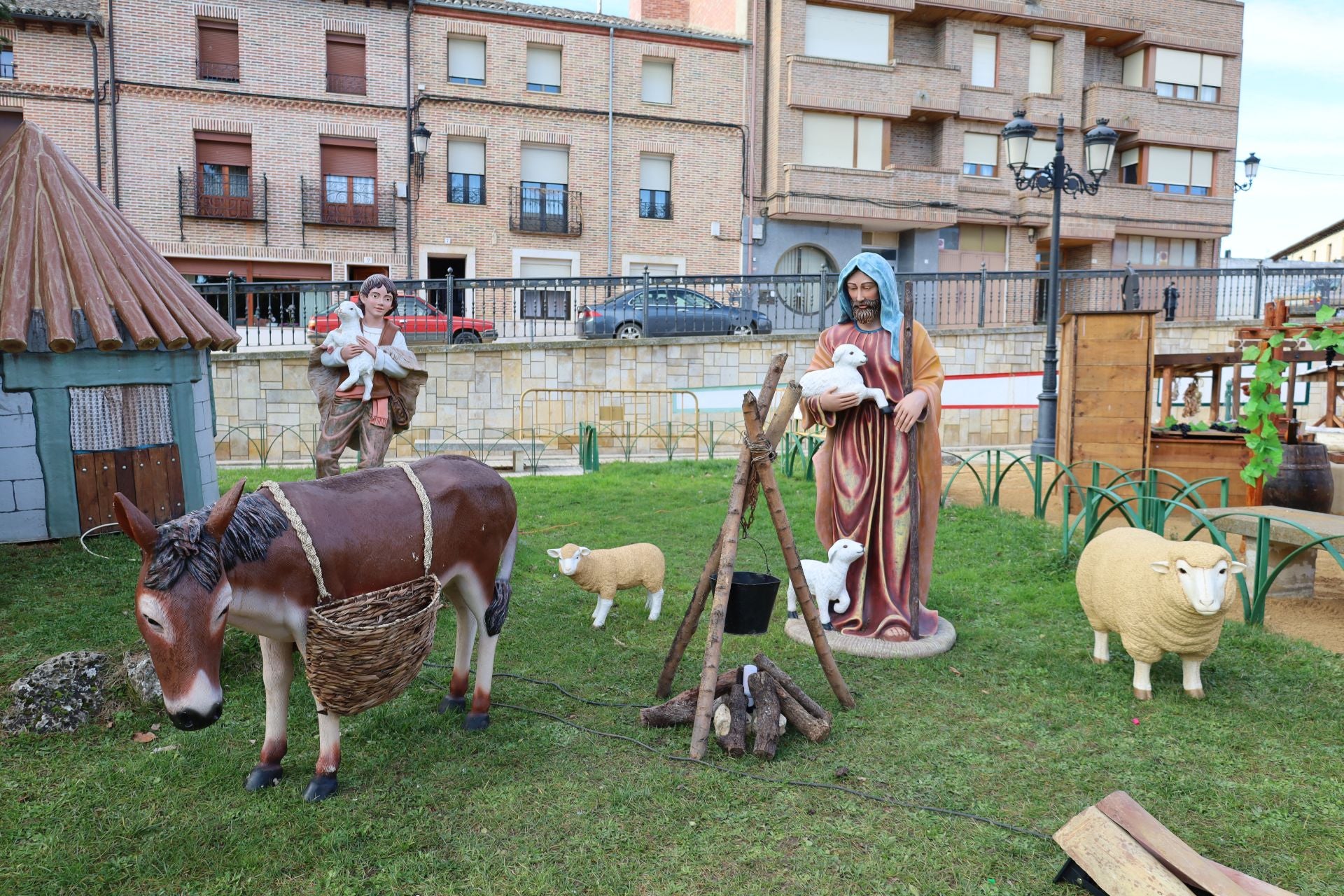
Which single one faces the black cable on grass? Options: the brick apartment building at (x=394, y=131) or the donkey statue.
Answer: the brick apartment building

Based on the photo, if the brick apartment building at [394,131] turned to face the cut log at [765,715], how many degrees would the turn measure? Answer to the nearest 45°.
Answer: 0° — it already faces it

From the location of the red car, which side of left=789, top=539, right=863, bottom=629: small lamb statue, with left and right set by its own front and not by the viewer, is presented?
back

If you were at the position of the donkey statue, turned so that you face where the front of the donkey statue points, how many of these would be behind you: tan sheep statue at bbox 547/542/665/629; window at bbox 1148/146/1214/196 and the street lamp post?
3

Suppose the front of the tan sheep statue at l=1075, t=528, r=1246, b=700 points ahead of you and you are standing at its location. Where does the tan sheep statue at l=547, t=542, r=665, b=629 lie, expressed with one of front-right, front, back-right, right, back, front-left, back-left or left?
back-right

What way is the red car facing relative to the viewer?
to the viewer's right

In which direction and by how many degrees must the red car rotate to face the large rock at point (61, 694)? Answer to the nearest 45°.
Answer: approximately 90° to its right

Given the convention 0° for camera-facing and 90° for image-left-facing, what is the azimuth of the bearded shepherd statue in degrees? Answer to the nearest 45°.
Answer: approximately 0°

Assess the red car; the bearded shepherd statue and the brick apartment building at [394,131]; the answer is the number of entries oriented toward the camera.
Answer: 2

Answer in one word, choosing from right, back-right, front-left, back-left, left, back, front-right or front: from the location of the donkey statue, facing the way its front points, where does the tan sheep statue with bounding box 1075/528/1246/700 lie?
back-left
